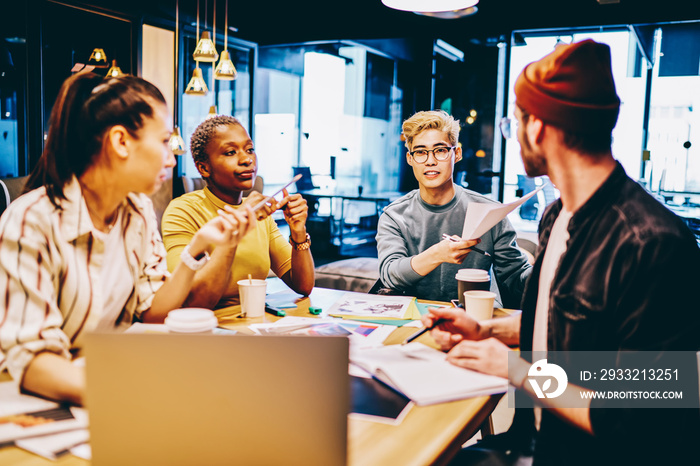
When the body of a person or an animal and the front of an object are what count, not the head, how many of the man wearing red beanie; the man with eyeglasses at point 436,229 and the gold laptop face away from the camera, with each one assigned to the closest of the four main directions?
1

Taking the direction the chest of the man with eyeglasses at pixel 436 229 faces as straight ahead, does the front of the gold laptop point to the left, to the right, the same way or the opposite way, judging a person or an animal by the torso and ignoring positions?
the opposite way

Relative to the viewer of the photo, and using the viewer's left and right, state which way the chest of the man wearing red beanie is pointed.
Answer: facing to the left of the viewer

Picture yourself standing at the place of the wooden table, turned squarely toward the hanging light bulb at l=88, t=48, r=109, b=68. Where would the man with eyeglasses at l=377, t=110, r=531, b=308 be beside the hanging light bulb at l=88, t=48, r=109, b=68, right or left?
right

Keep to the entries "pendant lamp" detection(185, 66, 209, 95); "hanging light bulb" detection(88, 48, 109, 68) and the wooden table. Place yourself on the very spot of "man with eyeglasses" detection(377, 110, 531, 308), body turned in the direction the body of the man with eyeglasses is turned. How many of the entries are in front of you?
1

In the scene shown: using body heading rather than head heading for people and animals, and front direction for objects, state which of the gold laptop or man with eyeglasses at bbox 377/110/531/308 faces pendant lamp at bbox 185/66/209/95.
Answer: the gold laptop

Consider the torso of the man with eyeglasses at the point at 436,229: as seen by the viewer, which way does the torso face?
toward the camera

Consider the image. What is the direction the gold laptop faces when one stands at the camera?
facing away from the viewer

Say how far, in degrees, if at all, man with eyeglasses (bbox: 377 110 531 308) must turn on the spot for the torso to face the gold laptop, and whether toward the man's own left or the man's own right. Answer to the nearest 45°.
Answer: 0° — they already face it

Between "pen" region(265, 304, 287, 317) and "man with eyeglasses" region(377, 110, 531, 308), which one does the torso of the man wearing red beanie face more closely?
the pen

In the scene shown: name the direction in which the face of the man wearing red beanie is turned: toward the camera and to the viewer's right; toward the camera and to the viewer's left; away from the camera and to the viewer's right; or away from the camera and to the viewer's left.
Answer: away from the camera and to the viewer's left

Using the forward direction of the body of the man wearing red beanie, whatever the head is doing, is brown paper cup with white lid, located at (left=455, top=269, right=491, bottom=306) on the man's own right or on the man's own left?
on the man's own right

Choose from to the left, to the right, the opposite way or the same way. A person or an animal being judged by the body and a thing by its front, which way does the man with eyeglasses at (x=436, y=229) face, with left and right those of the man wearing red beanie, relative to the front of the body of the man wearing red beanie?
to the left
